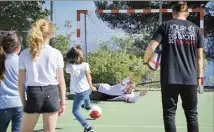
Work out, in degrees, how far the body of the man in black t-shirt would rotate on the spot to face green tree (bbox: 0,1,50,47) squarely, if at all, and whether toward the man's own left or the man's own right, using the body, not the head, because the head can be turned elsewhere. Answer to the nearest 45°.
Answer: approximately 45° to the man's own left

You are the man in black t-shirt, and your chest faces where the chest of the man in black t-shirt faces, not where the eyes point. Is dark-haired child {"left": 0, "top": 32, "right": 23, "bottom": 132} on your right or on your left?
on your left

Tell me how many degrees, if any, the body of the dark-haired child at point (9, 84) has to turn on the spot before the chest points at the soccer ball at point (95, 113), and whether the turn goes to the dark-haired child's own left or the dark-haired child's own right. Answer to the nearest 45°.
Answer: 0° — they already face it

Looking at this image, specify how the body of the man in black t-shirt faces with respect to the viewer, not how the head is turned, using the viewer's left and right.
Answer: facing away from the viewer

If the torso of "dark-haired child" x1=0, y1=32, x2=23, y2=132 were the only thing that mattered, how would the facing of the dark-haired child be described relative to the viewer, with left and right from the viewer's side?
facing away from the viewer and to the right of the viewer

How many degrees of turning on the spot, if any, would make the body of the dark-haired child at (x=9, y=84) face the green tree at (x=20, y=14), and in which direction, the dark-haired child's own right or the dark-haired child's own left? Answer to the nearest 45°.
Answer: approximately 45° to the dark-haired child's own left

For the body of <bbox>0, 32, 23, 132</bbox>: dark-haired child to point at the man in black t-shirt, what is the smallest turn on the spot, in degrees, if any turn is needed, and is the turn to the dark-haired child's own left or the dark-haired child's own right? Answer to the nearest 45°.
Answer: approximately 45° to the dark-haired child's own right

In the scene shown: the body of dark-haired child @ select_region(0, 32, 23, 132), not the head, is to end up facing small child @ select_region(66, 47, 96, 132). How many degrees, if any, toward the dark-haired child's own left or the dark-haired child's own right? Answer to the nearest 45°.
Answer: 0° — they already face them
